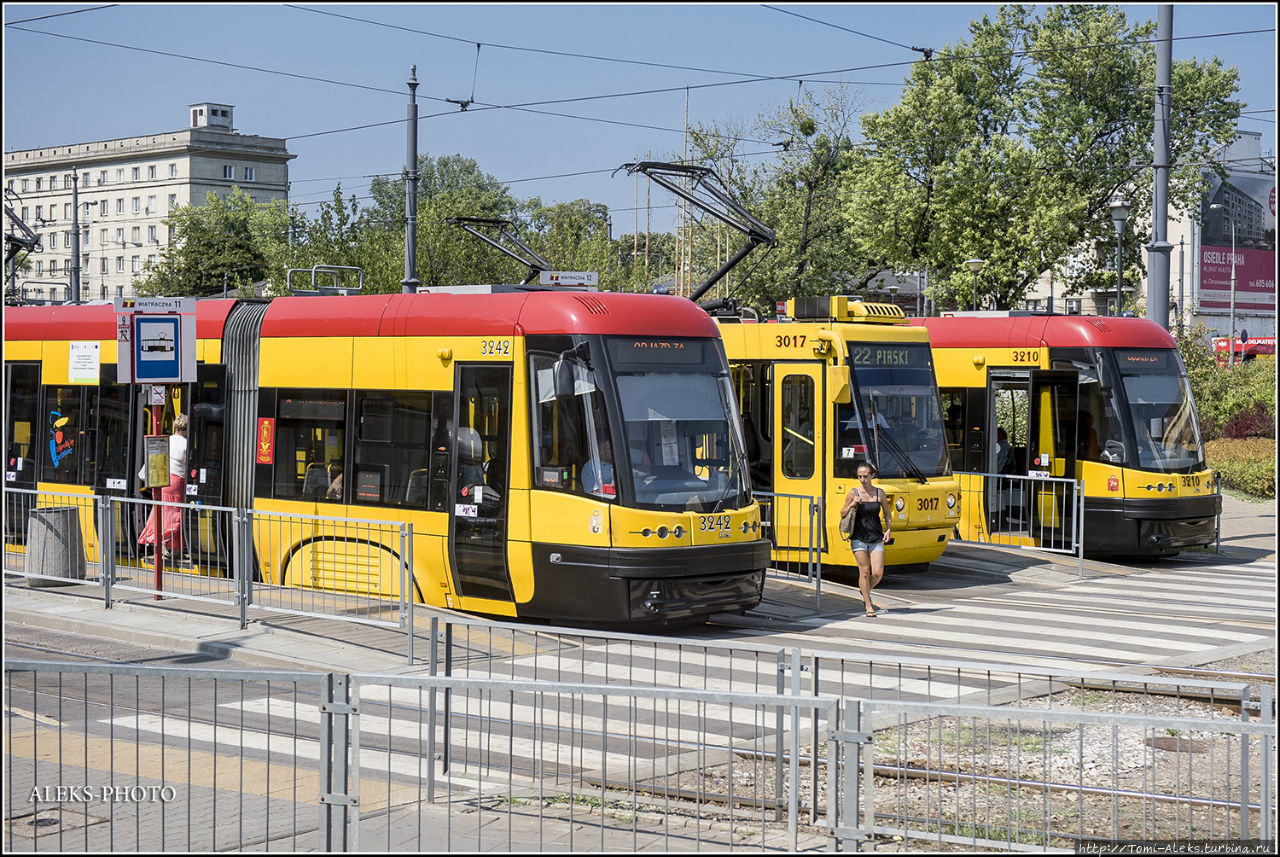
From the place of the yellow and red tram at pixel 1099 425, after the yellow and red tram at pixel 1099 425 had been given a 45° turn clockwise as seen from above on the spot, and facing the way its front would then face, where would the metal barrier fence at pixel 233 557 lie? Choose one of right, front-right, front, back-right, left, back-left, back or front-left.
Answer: front-right

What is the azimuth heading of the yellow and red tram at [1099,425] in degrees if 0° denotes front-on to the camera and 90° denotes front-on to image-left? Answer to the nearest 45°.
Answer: approximately 315°

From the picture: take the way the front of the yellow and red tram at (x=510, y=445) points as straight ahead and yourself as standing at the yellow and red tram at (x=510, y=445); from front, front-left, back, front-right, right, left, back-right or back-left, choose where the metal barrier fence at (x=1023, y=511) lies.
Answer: left

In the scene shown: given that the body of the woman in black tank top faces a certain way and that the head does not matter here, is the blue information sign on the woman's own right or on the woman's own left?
on the woman's own right

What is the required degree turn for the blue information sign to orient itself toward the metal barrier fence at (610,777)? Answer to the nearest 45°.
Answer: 0° — it already faces it

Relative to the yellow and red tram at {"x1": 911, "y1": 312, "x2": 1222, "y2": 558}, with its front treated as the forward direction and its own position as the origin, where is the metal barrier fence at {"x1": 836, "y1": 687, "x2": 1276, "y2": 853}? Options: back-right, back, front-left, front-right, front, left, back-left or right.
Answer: front-right

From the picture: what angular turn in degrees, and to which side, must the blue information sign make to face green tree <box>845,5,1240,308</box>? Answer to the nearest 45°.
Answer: approximately 135° to its left

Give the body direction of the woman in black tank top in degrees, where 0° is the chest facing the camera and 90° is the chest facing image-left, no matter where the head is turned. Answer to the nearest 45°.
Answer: approximately 0°

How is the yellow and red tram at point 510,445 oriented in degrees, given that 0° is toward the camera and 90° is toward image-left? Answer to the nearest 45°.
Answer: approximately 315°

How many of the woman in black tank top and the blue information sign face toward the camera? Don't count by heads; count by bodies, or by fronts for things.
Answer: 2

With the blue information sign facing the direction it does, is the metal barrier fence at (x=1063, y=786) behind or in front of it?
in front
